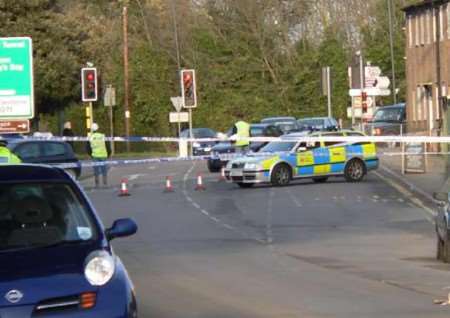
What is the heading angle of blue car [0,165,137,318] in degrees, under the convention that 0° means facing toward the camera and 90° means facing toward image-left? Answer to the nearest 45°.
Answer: approximately 0°

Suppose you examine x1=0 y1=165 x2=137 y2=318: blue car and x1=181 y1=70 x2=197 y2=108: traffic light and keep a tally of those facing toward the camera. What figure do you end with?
2

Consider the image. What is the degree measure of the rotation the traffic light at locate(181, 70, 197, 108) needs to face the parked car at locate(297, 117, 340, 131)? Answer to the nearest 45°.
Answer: approximately 135° to its left

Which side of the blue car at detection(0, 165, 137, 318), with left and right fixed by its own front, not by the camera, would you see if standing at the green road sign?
back

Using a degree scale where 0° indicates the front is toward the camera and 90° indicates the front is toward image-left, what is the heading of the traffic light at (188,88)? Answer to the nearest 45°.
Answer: approximately 0°

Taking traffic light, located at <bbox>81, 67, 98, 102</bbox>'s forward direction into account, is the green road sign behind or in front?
in front

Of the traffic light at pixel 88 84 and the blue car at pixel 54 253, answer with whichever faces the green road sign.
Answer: the traffic light

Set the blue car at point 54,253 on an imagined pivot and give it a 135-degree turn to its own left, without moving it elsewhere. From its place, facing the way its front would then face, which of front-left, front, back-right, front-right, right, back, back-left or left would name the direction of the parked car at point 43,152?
front-left

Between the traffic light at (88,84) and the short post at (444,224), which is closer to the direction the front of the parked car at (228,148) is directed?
the traffic light
